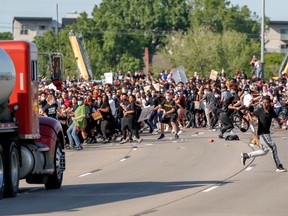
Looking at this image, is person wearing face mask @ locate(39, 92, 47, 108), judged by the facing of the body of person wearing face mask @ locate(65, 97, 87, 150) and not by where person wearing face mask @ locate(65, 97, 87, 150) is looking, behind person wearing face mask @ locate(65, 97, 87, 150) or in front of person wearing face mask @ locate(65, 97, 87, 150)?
in front

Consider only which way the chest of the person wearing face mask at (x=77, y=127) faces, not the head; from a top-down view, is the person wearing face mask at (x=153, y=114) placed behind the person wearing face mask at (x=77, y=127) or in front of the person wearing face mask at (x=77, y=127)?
behind

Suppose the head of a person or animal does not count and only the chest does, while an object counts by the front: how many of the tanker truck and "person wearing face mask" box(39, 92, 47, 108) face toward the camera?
1

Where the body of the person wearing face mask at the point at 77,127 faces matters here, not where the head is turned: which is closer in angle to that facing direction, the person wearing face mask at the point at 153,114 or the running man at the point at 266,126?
the running man

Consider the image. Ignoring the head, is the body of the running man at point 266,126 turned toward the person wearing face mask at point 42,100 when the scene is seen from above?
no

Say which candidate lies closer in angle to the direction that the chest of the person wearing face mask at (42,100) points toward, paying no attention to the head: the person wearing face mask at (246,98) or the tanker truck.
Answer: the tanker truck

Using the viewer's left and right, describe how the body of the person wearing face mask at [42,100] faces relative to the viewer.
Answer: facing the viewer

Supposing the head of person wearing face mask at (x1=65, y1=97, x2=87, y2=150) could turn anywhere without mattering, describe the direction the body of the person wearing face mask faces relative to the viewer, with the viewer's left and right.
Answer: facing the viewer and to the left of the viewer

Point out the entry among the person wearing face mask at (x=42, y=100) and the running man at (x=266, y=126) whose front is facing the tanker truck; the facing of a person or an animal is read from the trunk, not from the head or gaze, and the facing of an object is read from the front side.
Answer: the person wearing face mask

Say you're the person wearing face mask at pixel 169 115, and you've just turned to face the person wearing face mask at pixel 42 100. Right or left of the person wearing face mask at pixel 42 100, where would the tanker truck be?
left

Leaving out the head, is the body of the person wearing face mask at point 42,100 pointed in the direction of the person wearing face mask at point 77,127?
no
